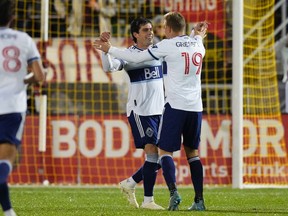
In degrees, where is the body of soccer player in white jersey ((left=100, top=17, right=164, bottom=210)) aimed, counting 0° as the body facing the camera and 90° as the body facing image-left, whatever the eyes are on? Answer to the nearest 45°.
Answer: approximately 315°

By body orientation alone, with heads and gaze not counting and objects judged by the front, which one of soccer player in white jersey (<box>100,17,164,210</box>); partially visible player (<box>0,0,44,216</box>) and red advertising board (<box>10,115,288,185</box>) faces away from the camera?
the partially visible player

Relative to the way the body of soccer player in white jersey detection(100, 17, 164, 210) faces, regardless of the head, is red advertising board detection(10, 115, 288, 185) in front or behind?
behind

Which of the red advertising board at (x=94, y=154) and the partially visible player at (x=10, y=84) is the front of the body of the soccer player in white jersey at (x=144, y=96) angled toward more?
the partially visible player

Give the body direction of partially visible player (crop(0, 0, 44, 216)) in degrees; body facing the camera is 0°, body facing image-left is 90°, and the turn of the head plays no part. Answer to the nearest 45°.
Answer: approximately 180°

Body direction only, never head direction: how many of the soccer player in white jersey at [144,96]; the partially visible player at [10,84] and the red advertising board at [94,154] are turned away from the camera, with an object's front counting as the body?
1

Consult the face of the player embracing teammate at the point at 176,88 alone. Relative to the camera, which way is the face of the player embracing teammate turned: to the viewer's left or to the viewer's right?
to the viewer's left

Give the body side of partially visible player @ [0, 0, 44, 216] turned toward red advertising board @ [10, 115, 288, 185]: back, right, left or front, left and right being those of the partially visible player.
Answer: front

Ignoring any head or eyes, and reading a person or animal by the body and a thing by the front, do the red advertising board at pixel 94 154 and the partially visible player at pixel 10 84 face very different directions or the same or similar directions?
very different directions

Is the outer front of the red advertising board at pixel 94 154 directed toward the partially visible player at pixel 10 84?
yes
